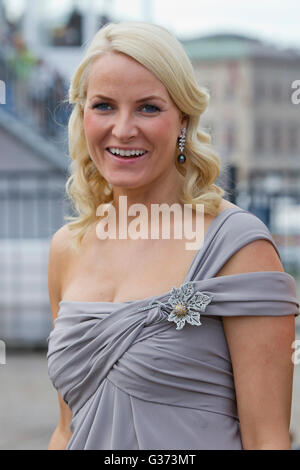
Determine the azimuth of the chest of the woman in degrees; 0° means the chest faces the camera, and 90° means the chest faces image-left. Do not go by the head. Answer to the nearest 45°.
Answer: approximately 45°
